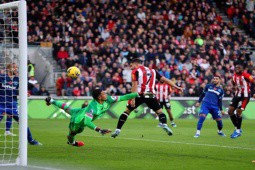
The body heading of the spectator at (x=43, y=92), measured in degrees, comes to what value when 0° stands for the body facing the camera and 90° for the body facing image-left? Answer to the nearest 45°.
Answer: approximately 0°

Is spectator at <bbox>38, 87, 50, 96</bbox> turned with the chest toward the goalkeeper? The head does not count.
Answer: yes
